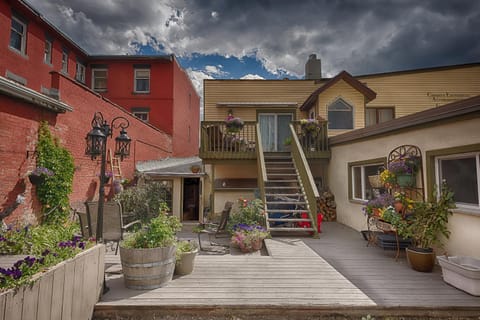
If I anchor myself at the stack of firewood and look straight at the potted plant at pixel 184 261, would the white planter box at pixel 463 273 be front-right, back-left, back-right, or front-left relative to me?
front-left

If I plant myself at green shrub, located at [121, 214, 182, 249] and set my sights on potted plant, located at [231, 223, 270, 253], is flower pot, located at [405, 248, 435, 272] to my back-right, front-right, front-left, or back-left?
front-right

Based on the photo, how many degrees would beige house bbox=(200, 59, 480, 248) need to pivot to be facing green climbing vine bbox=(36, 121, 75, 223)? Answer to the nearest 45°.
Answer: approximately 45° to its right

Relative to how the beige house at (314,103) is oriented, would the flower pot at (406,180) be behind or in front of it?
in front

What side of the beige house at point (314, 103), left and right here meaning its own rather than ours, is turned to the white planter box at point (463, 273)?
front

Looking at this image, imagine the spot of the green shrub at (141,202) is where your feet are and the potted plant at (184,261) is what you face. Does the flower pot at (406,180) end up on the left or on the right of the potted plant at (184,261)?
left

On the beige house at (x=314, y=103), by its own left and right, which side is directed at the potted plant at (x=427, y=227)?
front

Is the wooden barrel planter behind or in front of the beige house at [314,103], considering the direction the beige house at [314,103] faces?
in front

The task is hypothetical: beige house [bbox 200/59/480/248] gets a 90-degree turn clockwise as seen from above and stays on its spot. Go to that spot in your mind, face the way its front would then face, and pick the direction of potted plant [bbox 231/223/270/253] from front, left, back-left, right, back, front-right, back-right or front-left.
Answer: left

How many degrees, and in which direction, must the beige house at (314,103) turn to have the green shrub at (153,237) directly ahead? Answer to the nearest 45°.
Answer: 0° — it already faces it

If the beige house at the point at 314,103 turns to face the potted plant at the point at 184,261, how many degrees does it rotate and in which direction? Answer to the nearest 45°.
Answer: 0° — it already faces it

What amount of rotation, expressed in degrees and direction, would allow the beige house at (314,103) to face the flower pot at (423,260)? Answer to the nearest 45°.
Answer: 0° — it already faces it

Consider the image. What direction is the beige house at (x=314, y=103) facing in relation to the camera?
toward the camera

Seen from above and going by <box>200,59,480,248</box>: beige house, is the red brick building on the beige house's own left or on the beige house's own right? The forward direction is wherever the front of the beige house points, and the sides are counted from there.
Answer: on the beige house's own right
